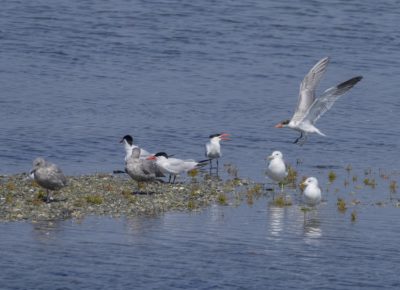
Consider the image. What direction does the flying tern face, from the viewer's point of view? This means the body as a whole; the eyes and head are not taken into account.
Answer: to the viewer's left

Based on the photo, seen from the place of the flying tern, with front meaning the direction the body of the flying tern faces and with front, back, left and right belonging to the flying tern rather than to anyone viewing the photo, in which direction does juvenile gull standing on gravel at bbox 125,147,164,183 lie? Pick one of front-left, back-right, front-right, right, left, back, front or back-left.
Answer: front-left

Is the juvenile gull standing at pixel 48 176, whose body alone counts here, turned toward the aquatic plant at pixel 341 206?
no

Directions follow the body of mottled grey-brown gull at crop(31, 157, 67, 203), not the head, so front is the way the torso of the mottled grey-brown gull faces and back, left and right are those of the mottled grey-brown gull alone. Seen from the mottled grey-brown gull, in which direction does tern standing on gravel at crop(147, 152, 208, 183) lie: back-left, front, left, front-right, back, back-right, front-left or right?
back

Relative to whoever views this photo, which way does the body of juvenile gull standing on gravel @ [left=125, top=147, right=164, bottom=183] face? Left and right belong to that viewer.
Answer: facing the viewer and to the left of the viewer

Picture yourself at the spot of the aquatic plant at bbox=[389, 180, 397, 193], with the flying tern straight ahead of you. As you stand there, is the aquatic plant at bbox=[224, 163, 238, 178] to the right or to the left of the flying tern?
left

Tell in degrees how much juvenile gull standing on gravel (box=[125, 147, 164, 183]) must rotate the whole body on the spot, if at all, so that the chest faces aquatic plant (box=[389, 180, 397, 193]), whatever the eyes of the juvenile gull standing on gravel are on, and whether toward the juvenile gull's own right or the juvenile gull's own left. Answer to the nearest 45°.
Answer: approximately 135° to the juvenile gull's own left

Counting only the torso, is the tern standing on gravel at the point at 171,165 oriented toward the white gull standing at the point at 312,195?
no

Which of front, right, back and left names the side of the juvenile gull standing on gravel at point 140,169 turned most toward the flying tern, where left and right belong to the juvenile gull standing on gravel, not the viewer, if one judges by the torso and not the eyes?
back

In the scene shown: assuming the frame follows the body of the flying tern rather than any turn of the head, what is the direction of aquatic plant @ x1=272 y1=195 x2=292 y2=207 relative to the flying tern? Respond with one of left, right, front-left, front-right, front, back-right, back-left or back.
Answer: left

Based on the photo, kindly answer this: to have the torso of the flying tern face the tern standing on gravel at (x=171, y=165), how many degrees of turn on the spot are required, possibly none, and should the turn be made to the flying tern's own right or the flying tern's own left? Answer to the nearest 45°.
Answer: approximately 45° to the flying tern's own left

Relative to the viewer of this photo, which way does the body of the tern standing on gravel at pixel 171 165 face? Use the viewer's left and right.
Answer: facing to the left of the viewer

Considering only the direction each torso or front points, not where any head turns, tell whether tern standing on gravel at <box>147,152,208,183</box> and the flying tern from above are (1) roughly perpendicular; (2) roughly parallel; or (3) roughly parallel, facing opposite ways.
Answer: roughly parallel

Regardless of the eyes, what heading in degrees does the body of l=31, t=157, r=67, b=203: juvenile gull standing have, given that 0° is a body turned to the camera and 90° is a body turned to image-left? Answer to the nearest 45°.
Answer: approximately 45°
